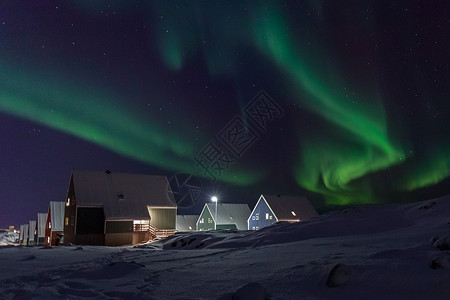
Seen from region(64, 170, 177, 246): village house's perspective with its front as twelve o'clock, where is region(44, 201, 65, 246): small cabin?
The small cabin is roughly at 5 o'clock from the village house.

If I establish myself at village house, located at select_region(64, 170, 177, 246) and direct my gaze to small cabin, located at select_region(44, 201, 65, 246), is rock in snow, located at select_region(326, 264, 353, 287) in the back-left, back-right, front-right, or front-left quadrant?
back-left

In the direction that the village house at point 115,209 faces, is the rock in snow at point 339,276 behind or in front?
in front

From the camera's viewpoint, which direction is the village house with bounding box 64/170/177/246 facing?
toward the camera

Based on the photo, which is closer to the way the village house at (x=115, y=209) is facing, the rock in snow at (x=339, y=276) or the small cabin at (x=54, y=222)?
the rock in snow

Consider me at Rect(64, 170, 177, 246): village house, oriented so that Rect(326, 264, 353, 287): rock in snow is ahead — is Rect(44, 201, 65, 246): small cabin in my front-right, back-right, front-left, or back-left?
back-right
